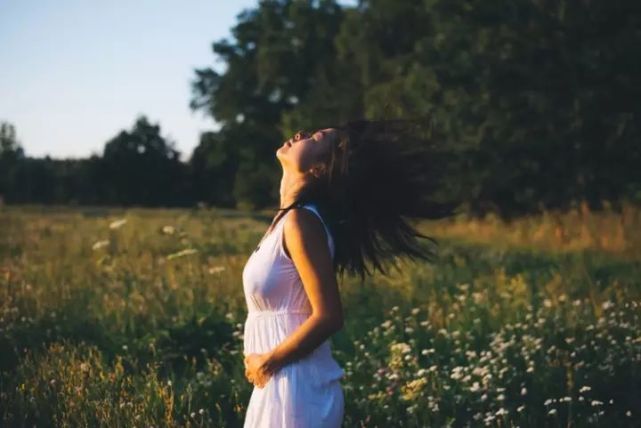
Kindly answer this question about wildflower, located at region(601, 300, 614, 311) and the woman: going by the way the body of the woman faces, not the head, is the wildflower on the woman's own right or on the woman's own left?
on the woman's own right

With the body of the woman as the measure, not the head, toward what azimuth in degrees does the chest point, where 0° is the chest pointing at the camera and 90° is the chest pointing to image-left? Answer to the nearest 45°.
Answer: approximately 90°

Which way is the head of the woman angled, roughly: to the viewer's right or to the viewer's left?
to the viewer's left
